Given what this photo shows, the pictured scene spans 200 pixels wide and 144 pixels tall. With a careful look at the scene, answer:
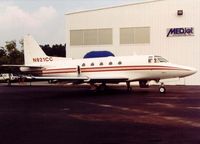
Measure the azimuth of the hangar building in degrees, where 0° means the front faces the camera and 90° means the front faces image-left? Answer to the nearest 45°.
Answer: approximately 0°
